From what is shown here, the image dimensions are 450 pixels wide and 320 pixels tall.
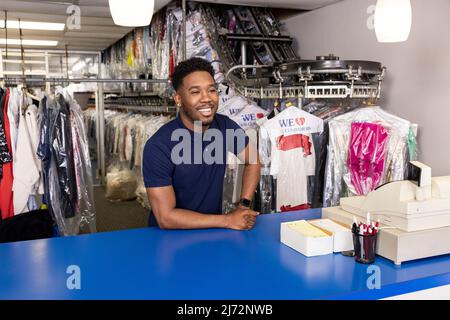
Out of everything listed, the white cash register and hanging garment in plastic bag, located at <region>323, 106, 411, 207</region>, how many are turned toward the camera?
1

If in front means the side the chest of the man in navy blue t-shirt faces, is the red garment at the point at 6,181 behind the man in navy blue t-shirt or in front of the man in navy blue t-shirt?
behind

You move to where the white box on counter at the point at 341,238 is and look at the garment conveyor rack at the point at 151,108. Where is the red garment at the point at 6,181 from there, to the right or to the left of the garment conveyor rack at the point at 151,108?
left

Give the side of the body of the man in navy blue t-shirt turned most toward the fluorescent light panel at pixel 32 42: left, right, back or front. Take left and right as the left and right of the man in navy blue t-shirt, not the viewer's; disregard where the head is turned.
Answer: back

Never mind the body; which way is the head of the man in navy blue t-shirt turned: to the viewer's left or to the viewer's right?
to the viewer's right

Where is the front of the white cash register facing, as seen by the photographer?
facing away from the viewer and to the left of the viewer

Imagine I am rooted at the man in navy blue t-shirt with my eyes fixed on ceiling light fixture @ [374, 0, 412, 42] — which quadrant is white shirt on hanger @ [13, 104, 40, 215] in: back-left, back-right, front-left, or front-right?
back-left

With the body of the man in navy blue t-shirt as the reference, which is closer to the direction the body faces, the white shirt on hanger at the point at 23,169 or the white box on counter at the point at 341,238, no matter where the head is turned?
the white box on counter

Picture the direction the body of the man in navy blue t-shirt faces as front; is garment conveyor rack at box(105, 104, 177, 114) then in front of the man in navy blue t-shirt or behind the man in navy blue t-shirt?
behind
